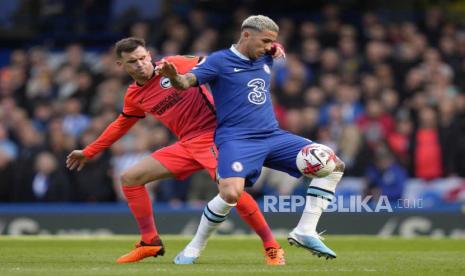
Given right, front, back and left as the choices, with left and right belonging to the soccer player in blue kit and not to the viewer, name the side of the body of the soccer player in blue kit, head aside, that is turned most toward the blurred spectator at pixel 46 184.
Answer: back

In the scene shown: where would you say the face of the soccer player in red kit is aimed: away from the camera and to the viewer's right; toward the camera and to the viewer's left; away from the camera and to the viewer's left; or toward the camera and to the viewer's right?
toward the camera and to the viewer's right

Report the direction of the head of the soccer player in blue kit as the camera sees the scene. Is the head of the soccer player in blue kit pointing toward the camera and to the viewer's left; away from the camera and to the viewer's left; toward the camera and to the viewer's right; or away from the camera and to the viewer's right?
toward the camera and to the viewer's right

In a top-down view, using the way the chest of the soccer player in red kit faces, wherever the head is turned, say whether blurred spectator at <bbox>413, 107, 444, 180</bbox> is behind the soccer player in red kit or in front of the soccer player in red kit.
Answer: behind

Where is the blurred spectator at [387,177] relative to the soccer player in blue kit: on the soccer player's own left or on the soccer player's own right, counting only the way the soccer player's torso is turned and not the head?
on the soccer player's own left

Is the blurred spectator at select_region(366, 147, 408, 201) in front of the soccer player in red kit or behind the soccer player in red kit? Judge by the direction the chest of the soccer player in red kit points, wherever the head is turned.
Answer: behind

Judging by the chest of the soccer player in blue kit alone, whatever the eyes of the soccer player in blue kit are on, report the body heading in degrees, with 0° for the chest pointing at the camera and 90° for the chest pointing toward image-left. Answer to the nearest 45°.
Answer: approximately 315°
